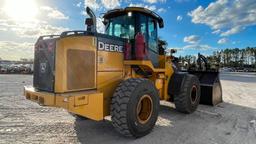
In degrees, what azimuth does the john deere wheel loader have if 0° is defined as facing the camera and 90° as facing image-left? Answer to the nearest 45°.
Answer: approximately 225°
